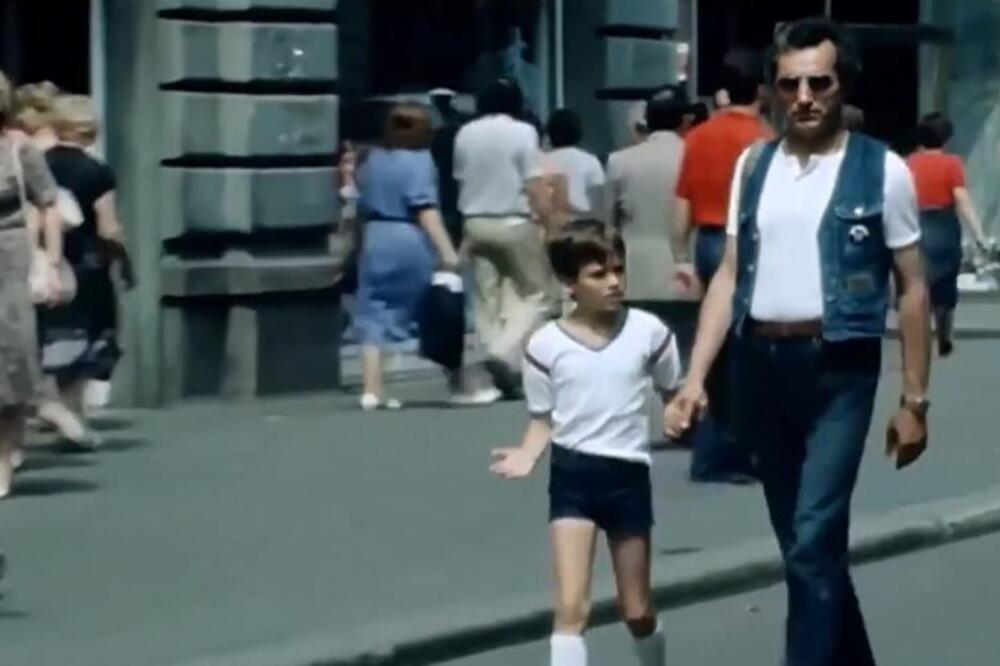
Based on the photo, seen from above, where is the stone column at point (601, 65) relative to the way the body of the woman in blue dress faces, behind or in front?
in front

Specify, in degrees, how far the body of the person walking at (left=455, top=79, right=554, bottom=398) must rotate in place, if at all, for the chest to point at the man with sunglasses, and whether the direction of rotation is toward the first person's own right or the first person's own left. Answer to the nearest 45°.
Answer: approximately 180°

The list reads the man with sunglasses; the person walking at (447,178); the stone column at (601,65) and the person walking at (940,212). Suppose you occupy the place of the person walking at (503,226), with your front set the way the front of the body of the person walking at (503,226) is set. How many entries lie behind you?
1

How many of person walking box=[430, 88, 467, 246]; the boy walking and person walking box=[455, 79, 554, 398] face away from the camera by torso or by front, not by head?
2

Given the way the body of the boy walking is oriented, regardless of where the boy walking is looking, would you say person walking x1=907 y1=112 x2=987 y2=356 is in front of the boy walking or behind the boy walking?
behind

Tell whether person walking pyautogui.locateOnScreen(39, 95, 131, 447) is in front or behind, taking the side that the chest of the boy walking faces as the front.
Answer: behind

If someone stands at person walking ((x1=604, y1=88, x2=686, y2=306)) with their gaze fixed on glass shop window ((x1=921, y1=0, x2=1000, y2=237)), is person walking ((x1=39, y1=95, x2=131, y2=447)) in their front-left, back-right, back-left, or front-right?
back-left

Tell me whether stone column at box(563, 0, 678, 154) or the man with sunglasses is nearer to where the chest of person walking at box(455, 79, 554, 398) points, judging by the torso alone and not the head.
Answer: the stone column

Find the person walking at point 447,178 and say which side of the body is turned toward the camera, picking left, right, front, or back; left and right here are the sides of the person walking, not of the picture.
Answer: back

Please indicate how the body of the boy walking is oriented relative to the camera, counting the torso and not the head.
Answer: toward the camera

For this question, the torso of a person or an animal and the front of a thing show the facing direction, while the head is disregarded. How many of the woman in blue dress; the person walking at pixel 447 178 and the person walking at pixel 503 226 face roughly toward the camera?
0

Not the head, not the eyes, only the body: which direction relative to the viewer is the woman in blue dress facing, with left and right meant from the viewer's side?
facing away from the viewer and to the right of the viewer

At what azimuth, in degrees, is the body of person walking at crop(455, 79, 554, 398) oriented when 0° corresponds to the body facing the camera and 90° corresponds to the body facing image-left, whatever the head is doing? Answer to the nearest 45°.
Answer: approximately 180°
